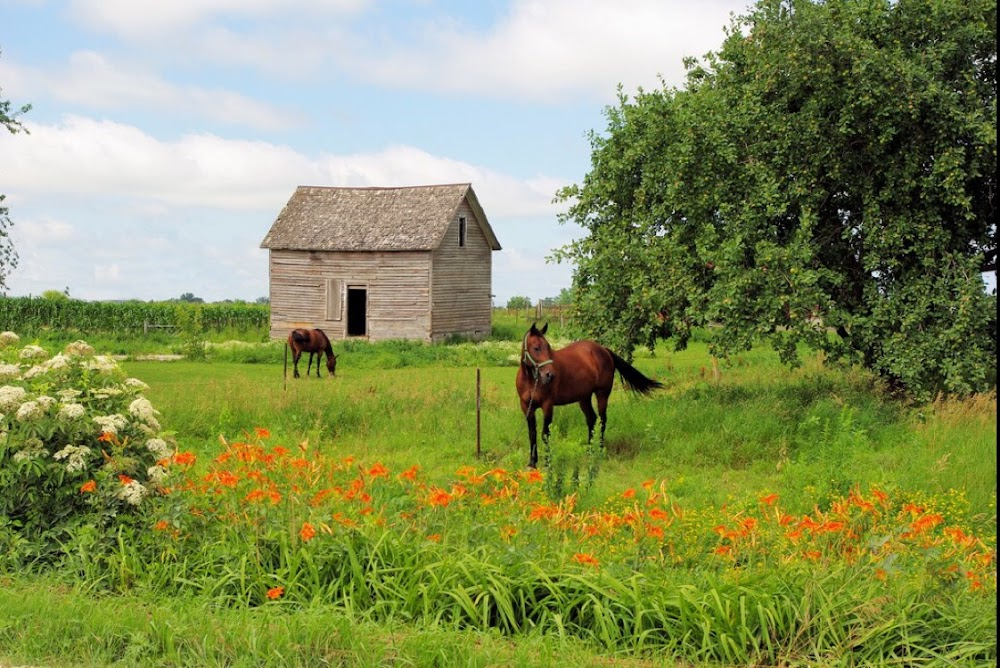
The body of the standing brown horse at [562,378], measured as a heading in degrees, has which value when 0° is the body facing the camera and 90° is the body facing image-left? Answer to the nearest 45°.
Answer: approximately 45°

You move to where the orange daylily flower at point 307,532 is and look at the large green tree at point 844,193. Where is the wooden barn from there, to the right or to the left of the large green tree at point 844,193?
left

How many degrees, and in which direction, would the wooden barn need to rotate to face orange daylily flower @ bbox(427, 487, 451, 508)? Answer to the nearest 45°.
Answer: approximately 45° to its left

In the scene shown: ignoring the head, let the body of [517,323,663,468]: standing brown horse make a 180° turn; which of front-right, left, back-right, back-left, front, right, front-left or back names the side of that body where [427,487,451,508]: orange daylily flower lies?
back-right

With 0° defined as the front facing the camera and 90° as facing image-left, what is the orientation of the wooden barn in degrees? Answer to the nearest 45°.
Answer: approximately 45°

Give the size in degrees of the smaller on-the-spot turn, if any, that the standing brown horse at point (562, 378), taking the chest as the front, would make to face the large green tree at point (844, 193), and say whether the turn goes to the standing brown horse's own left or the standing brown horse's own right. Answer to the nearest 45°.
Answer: approximately 180°

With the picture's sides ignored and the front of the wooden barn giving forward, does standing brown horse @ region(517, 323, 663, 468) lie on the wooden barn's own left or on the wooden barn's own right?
on the wooden barn's own left
